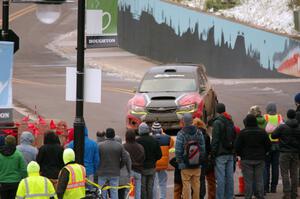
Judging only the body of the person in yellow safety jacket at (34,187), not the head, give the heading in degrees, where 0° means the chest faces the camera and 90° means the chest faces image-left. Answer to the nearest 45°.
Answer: approximately 180°

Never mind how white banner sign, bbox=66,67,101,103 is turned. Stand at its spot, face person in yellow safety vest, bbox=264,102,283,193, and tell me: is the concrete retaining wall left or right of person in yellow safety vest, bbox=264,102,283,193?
left

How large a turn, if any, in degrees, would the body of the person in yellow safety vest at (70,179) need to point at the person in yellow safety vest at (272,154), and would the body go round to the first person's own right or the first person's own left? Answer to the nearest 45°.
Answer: approximately 90° to the first person's own right

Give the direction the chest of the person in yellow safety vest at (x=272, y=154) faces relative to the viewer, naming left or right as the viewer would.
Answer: facing away from the viewer

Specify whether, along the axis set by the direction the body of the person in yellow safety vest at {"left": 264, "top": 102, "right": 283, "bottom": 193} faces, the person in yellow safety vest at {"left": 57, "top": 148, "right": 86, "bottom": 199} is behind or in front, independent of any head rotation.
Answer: behind

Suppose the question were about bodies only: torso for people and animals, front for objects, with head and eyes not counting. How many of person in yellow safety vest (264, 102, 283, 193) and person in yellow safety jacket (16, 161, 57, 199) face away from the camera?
2

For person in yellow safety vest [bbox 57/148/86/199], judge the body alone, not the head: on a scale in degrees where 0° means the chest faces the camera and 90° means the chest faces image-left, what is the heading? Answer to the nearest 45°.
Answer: approximately 135°
